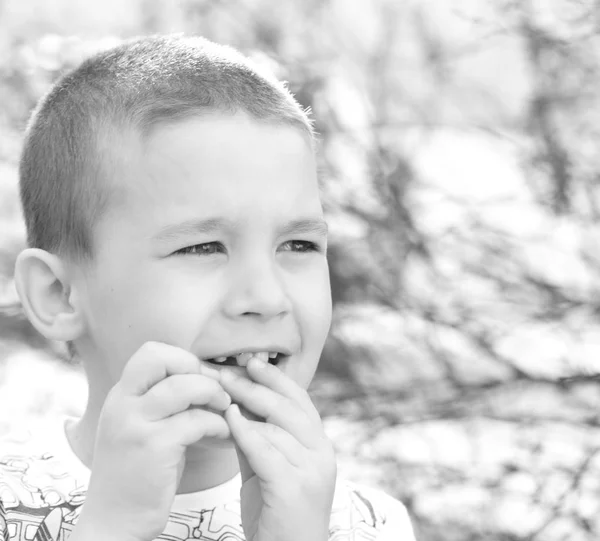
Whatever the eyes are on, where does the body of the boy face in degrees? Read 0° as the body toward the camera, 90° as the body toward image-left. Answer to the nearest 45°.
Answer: approximately 315°

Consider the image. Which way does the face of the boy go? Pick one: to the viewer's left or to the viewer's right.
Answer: to the viewer's right
